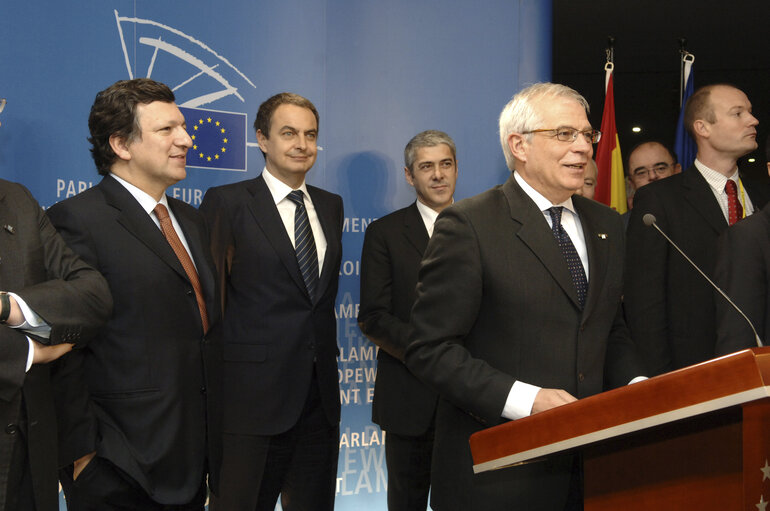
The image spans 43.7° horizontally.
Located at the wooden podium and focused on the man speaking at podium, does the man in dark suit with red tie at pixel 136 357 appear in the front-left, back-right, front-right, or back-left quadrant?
front-left

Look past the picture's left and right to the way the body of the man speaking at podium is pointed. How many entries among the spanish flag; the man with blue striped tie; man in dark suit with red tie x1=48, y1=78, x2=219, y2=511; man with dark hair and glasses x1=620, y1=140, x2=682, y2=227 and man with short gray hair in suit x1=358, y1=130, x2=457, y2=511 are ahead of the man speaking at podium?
0

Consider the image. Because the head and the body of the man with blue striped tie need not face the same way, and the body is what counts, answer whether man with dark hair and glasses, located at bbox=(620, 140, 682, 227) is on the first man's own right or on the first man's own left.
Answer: on the first man's own left

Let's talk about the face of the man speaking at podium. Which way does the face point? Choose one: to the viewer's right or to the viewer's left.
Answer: to the viewer's right

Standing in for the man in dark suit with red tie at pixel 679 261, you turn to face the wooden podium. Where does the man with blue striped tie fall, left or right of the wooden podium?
right

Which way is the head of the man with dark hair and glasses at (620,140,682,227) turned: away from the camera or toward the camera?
toward the camera

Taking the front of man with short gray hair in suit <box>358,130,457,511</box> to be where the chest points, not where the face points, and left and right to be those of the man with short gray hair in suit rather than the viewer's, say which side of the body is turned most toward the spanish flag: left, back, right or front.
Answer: left

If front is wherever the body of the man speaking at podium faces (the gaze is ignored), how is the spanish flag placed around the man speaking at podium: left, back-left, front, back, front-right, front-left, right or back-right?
back-left

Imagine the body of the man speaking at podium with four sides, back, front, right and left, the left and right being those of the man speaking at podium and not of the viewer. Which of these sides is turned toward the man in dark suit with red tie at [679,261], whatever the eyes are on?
left

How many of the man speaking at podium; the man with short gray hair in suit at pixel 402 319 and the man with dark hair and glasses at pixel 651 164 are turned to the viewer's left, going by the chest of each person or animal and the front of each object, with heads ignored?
0

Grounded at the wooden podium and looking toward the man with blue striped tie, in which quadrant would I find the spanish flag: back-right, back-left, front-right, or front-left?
front-right

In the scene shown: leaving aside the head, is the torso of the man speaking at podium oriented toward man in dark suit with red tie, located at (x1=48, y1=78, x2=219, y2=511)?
no

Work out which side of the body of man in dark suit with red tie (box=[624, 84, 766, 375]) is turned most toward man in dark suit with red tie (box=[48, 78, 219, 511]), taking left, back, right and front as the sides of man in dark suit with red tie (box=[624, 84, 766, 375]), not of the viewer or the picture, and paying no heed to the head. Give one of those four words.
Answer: right

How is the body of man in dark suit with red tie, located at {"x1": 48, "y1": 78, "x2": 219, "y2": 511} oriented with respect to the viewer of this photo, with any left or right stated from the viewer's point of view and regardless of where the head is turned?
facing the viewer and to the right of the viewer

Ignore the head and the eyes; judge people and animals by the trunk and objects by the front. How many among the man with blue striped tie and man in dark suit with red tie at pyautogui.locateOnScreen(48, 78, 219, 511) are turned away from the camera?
0

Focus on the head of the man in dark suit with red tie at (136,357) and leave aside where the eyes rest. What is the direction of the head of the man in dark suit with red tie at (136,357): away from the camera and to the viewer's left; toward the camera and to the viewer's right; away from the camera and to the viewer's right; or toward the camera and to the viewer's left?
toward the camera and to the viewer's right
